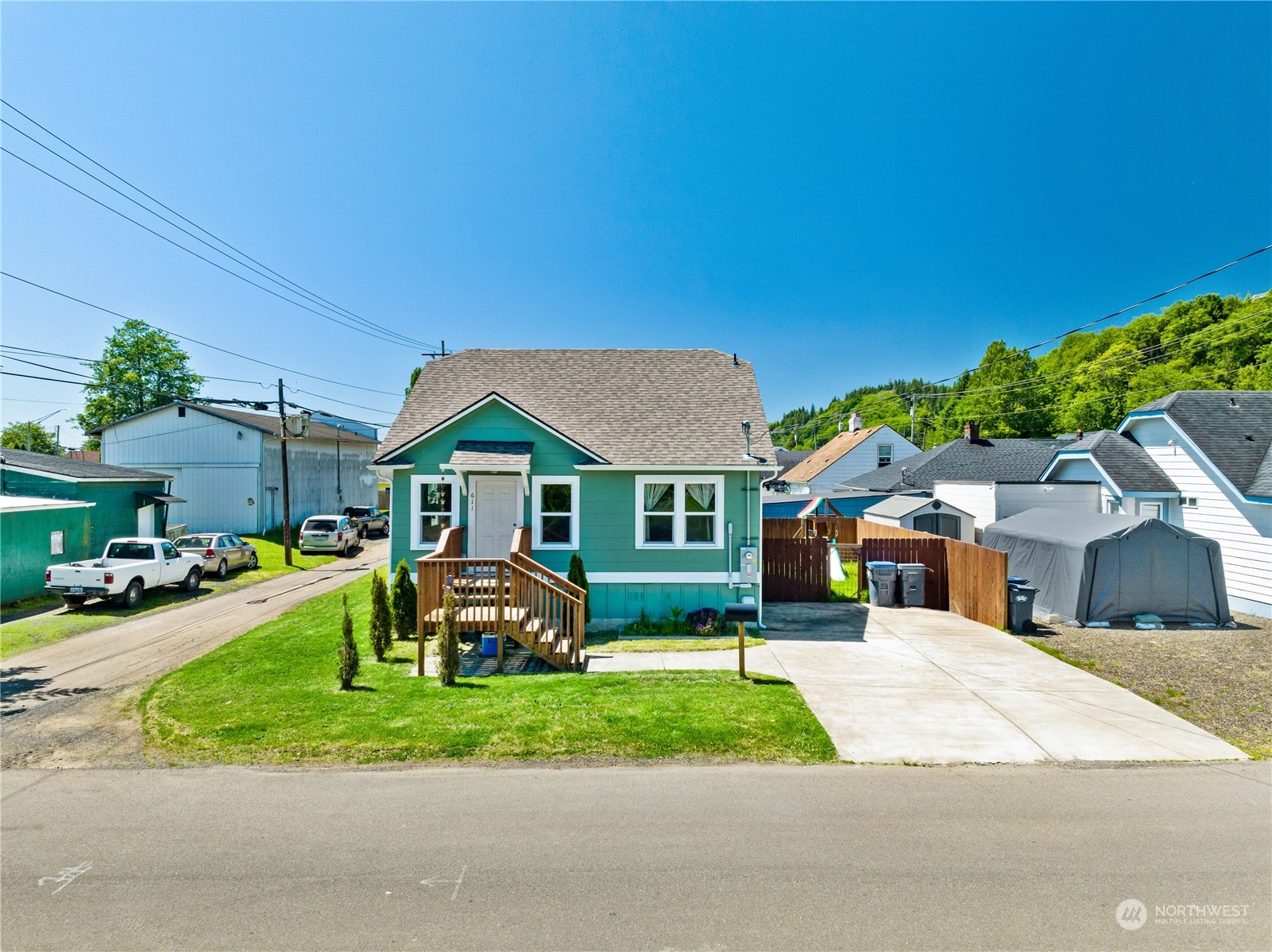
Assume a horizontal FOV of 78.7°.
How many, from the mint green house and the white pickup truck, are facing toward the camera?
1

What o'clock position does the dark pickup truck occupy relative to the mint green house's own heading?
The dark pickup truck is roughly at 5 o'clock from the mint green house.

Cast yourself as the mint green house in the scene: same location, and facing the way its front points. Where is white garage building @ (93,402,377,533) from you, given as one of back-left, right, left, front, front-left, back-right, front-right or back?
back-right

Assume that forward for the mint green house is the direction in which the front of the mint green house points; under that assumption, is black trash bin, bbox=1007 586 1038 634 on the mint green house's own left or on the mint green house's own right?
on the mint green house's own left

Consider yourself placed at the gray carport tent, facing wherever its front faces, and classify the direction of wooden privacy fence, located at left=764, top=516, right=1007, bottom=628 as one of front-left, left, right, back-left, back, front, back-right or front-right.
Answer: back-right

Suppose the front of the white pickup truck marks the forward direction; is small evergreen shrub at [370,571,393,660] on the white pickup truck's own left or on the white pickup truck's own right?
on the white pickup truck's own right

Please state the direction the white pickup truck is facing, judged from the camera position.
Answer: facing away from the viewer and to the right of the viewer

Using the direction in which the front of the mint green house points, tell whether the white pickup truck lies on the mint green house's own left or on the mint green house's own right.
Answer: on the mint green house's own right

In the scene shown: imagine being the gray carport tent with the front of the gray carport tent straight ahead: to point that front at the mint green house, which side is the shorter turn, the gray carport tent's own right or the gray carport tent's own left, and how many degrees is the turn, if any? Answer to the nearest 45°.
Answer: approximately 90° to the gray carport tent's own right
